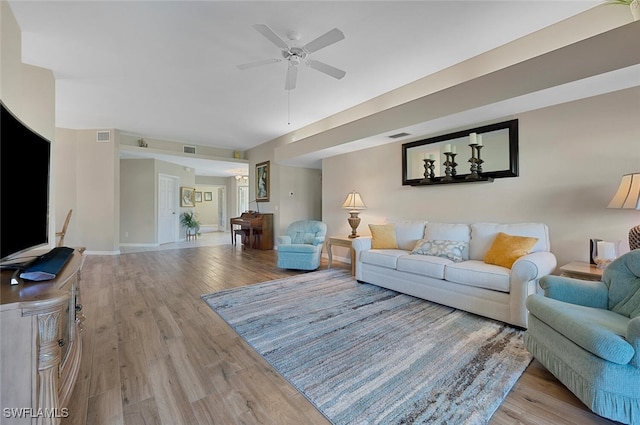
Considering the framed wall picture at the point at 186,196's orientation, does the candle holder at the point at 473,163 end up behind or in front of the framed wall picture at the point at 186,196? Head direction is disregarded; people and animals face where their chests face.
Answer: in front

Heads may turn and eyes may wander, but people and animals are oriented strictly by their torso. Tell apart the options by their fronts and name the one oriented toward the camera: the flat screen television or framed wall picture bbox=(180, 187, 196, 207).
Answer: the framed wall picture

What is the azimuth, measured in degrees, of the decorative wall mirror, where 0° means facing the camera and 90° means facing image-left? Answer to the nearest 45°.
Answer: approximately 45°

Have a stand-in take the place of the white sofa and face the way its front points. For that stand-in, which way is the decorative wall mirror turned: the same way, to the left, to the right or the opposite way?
the same way

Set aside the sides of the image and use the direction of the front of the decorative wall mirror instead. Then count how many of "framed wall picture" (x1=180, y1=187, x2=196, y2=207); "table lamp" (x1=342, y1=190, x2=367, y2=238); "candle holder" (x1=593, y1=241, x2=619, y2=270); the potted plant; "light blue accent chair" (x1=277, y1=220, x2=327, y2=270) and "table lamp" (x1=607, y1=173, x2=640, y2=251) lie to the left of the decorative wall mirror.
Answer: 2

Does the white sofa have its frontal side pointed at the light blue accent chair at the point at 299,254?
no

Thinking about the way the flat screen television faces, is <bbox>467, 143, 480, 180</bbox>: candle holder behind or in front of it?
in front

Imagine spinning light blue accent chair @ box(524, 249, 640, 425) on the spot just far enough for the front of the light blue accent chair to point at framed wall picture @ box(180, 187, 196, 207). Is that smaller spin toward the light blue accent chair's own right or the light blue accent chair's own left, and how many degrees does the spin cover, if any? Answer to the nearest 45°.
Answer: approximately 45° to the light blue accent chair's own right

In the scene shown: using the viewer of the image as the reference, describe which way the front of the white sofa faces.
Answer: facing the viewer and to the left of the viewer

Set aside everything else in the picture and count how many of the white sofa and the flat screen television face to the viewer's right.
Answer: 1

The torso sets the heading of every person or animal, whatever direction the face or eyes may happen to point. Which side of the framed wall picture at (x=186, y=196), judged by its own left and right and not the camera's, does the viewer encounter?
front

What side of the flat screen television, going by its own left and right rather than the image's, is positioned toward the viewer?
right

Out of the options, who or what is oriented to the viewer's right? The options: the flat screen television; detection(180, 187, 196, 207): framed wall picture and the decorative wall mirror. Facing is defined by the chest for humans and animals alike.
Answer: the flat screen television

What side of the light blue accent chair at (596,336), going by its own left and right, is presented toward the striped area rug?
front

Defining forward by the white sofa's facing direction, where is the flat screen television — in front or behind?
in front

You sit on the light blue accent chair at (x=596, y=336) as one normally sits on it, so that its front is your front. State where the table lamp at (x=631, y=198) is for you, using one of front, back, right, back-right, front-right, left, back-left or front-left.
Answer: back-right

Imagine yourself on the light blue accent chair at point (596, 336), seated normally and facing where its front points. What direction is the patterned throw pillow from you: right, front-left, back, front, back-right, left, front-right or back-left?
right

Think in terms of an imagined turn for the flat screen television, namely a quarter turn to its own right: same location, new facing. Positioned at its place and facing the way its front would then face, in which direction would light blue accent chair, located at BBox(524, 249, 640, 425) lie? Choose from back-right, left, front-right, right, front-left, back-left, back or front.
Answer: front-left

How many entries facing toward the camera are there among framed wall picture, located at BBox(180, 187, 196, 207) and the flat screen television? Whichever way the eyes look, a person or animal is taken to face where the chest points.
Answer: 1
